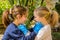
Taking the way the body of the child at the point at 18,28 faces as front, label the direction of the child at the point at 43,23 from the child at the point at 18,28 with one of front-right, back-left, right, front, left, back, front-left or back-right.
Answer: front

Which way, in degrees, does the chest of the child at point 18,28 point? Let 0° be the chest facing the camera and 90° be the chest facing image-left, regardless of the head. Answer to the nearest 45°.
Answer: approximately 270°

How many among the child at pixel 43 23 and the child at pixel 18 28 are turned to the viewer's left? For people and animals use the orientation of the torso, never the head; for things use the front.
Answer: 1

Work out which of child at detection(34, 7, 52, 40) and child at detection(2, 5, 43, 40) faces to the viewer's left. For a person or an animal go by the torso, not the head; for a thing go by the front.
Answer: child at detection(34, 7, 52, 40)

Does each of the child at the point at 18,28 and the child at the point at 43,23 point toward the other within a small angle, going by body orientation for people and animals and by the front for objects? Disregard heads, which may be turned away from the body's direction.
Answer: yes

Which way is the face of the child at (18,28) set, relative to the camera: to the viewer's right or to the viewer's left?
to the viewer's right

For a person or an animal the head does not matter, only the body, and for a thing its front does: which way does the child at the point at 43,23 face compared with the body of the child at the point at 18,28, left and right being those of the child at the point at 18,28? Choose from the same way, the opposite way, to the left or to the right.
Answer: the opposite way

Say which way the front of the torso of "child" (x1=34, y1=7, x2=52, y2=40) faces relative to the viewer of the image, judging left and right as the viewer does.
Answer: facing to the left of the viewer

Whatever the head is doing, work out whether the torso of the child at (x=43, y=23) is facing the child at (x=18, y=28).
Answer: yes
